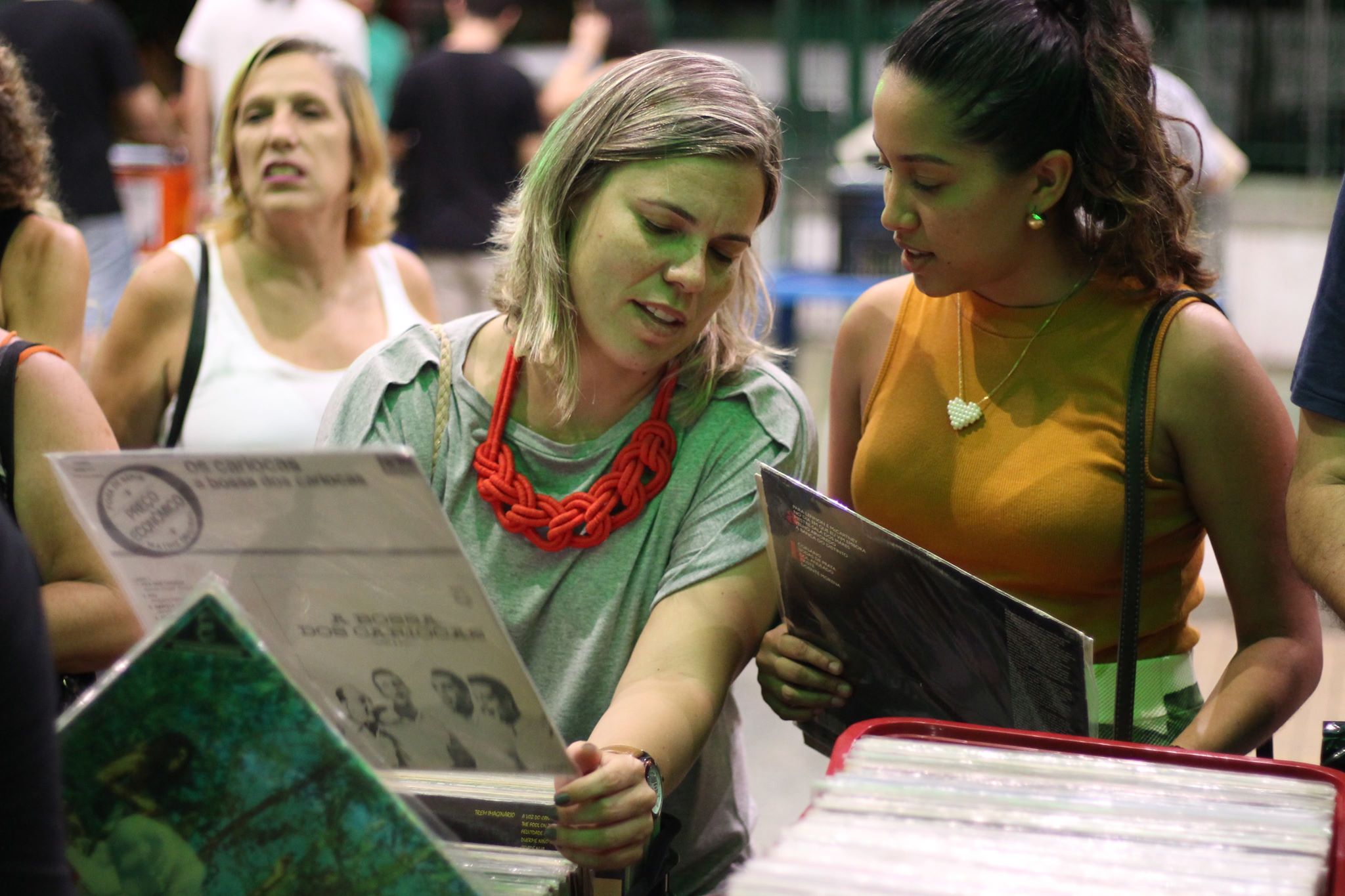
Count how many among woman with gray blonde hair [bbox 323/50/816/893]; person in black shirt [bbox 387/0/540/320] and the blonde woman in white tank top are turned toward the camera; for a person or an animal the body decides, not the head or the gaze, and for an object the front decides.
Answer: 2

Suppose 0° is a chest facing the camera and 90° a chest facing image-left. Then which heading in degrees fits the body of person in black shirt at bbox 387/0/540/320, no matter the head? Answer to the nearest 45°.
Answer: approximately 180°

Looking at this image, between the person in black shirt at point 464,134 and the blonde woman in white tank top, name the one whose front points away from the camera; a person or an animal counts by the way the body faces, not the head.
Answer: the person in black shirt

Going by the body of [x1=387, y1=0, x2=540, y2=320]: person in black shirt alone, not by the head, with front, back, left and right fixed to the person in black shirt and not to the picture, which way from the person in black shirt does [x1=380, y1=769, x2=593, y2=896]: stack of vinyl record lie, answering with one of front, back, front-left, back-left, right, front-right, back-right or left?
back

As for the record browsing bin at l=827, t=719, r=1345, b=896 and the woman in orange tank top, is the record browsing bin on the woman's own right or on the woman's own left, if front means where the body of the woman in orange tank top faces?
on the woman's own left

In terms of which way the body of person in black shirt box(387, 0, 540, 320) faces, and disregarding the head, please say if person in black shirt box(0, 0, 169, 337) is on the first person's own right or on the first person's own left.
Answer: on the first person's own left

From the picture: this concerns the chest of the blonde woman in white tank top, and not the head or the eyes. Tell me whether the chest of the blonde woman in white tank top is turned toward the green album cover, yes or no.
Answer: yes

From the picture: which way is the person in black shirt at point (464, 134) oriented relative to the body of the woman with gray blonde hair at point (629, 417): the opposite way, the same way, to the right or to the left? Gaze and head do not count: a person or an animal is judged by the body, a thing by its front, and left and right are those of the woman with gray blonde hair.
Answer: the opposite way

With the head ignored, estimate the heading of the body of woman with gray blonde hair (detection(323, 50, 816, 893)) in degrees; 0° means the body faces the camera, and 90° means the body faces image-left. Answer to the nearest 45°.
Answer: approximately 0°
